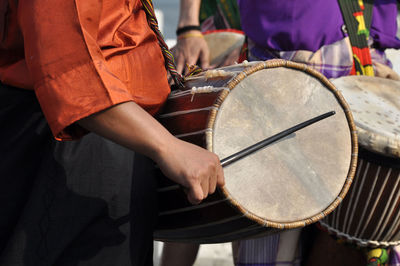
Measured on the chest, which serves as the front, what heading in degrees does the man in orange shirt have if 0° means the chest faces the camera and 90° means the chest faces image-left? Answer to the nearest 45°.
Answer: approximately 270°
